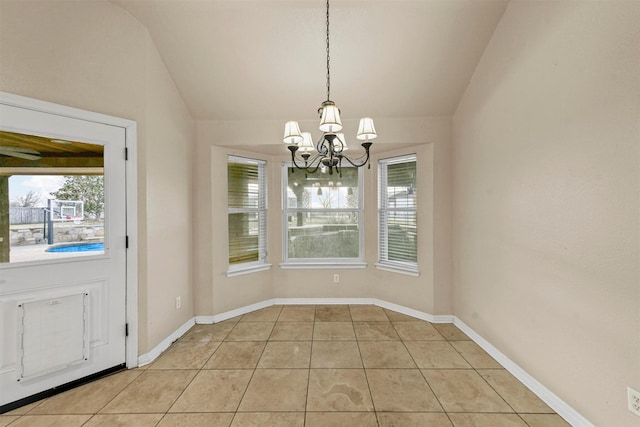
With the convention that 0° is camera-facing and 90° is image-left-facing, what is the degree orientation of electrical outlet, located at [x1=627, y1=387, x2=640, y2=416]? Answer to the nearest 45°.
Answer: approximately 45°

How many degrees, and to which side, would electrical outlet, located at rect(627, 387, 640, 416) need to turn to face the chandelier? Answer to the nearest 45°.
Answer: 0° — it already faces it
